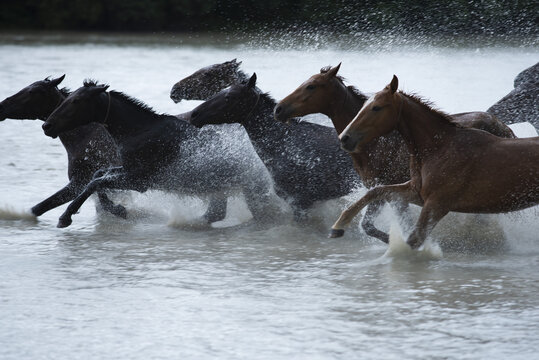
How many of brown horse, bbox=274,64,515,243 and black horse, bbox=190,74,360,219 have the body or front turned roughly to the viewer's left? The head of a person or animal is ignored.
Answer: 2

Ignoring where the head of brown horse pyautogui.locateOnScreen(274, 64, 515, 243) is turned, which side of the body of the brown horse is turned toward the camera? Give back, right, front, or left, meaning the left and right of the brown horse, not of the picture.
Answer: left

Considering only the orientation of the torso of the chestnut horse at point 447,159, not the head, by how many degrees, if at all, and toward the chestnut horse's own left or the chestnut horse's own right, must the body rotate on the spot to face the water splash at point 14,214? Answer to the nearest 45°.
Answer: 0° — it already faces it

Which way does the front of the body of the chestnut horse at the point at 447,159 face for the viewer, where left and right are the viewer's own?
facing to the left of the viewer

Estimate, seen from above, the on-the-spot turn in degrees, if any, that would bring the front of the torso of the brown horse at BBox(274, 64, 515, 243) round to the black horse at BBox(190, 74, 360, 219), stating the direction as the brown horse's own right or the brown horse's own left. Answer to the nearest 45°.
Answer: approximately 45° to the brown horse's own right

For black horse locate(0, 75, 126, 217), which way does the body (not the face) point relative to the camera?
to the viewer's left

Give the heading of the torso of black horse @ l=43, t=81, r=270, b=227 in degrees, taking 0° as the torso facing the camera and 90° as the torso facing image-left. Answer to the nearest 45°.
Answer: approximately 90°

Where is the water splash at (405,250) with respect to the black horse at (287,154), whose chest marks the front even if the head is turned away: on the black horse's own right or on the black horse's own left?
on the black horse's own left

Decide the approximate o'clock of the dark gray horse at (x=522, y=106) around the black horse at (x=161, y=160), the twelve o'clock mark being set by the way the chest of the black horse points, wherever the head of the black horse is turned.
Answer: The dark gray horse is roughly at 6 o'clock from the black horse.

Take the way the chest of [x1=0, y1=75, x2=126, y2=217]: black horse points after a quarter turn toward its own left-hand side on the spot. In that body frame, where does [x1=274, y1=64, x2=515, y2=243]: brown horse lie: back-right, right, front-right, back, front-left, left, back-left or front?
front-left

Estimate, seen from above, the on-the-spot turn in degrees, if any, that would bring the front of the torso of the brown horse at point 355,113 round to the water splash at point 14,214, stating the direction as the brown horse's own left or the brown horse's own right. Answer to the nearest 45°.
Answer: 0° — it already faces it

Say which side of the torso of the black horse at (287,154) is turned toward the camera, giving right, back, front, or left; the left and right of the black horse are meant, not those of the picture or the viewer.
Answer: left
